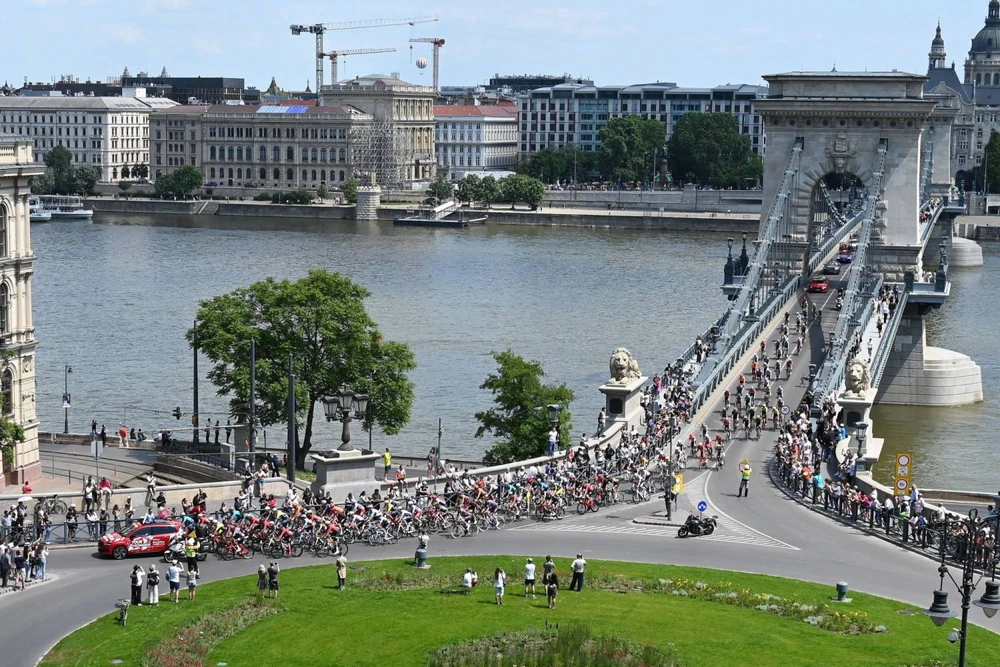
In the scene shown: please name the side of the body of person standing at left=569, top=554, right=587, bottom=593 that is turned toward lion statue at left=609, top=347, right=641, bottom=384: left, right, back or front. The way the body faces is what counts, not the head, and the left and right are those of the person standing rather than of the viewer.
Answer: front

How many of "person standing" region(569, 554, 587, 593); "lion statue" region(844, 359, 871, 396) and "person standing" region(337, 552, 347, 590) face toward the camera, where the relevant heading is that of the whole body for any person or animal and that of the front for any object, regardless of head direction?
1

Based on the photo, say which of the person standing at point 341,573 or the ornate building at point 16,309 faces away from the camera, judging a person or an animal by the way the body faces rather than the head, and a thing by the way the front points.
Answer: the person standing

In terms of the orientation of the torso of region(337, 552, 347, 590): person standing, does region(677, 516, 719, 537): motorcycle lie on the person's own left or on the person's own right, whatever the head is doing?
on the person's own right

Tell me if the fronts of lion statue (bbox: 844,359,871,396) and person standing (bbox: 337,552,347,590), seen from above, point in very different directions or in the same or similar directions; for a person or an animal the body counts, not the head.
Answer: very different directions

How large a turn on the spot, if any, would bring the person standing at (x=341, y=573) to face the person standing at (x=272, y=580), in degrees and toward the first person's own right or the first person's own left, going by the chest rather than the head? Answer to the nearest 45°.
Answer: approximately 135° to the first person's own left

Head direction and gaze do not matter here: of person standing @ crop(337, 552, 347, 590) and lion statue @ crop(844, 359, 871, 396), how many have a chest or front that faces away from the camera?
1

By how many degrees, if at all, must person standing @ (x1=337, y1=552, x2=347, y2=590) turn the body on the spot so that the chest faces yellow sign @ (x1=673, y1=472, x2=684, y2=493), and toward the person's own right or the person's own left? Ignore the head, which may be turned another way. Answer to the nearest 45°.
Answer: approximately 45° to the person's own right

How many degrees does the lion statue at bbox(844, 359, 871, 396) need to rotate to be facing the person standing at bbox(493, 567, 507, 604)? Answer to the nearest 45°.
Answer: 0° — it already faces them

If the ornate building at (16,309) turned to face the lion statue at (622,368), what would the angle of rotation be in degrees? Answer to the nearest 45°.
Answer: approximately 45° to its left

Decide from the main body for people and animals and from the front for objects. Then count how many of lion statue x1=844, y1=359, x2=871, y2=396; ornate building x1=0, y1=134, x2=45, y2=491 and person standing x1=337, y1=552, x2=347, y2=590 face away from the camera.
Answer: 1

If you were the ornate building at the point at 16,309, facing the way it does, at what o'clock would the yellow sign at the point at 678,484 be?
The yellow sign is roughly at 12 o'clock from the ornate building.

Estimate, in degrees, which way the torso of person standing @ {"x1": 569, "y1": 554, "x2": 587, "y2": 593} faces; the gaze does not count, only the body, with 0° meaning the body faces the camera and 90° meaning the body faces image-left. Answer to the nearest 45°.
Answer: approximately 180°

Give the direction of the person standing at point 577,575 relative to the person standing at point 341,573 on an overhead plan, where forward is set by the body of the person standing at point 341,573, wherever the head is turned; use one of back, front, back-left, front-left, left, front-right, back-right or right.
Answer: right

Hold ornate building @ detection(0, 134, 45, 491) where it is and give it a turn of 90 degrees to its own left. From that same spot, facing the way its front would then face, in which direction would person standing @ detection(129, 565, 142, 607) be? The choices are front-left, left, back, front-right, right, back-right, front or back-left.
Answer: back-right

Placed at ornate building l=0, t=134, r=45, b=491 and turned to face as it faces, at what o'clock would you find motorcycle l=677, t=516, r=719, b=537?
The motorcycle is roughly at 12 o'clock from the ornate building.

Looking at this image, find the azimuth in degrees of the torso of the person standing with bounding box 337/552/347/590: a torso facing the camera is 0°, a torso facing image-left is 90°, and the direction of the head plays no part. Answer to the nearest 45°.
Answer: approximately 180°

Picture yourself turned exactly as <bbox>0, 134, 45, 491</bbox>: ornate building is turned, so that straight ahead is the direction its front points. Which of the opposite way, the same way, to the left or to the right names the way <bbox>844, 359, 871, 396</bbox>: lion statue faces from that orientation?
to the right

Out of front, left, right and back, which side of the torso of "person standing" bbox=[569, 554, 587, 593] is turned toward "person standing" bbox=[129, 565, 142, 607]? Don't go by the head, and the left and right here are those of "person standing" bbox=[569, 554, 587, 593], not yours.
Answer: left

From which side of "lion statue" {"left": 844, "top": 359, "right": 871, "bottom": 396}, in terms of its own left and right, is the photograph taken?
front
